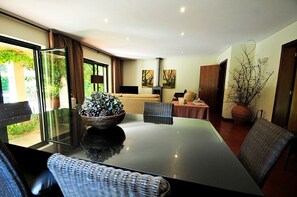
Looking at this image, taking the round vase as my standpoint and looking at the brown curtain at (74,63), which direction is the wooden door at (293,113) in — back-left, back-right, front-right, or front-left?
back-left

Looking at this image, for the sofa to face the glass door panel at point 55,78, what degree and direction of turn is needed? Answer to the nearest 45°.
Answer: approximately 90° to its left

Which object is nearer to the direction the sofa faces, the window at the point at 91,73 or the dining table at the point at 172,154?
the window

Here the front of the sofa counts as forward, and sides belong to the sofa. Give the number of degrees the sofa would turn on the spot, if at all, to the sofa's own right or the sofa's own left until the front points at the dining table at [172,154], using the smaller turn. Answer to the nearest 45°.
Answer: approximately 180°

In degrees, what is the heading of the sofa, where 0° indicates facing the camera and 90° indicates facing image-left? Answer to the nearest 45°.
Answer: approximately 180°

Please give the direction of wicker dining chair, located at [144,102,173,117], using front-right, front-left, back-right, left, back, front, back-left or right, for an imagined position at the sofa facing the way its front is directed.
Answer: back

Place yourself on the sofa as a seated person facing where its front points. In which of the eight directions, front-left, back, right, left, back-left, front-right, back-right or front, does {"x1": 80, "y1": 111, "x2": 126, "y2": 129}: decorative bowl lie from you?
back

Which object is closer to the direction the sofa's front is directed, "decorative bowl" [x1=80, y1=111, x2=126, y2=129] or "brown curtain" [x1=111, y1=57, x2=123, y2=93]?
the brown curtain

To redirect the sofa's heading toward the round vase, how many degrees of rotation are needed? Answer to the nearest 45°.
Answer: approximately 90° to its right

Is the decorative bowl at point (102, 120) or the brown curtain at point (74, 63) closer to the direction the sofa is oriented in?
the brown curtain

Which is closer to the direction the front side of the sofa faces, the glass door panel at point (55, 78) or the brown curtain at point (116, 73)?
the brown curtain
